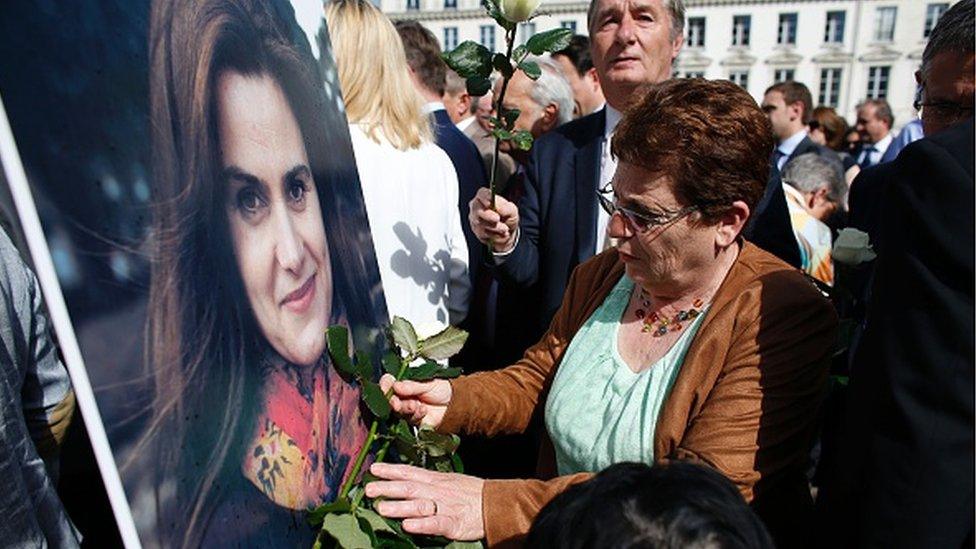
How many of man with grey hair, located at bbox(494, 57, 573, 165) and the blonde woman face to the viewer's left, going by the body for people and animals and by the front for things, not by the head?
1

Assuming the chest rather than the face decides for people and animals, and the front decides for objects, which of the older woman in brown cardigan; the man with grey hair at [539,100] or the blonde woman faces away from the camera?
the blonde woman

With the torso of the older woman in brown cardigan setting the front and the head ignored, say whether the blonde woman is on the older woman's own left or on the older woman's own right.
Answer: on the older woman's own right

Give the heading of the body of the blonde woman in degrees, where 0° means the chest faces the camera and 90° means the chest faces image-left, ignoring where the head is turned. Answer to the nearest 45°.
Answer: approximately 180°

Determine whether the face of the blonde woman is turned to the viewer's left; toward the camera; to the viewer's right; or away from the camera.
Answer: away from the camera

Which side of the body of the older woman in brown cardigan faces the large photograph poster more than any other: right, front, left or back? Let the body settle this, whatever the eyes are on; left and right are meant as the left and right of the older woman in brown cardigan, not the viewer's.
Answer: front

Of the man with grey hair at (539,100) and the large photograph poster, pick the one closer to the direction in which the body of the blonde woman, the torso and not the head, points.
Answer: the man with grey hair

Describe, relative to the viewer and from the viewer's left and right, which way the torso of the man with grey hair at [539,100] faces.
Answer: facing to the left of the viewer

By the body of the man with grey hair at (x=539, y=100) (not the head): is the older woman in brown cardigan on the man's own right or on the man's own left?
on the man's own left

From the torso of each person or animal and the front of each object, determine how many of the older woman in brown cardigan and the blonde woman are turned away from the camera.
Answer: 1

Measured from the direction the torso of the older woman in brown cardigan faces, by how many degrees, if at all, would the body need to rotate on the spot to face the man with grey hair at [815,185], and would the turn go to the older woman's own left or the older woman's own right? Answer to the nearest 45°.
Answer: approximately 135° to the older woman's own right

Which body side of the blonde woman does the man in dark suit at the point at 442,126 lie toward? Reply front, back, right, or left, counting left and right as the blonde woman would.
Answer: front

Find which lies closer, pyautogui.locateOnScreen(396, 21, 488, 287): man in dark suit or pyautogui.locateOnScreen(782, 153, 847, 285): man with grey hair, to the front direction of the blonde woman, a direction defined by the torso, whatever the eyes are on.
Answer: the man in dark suit
